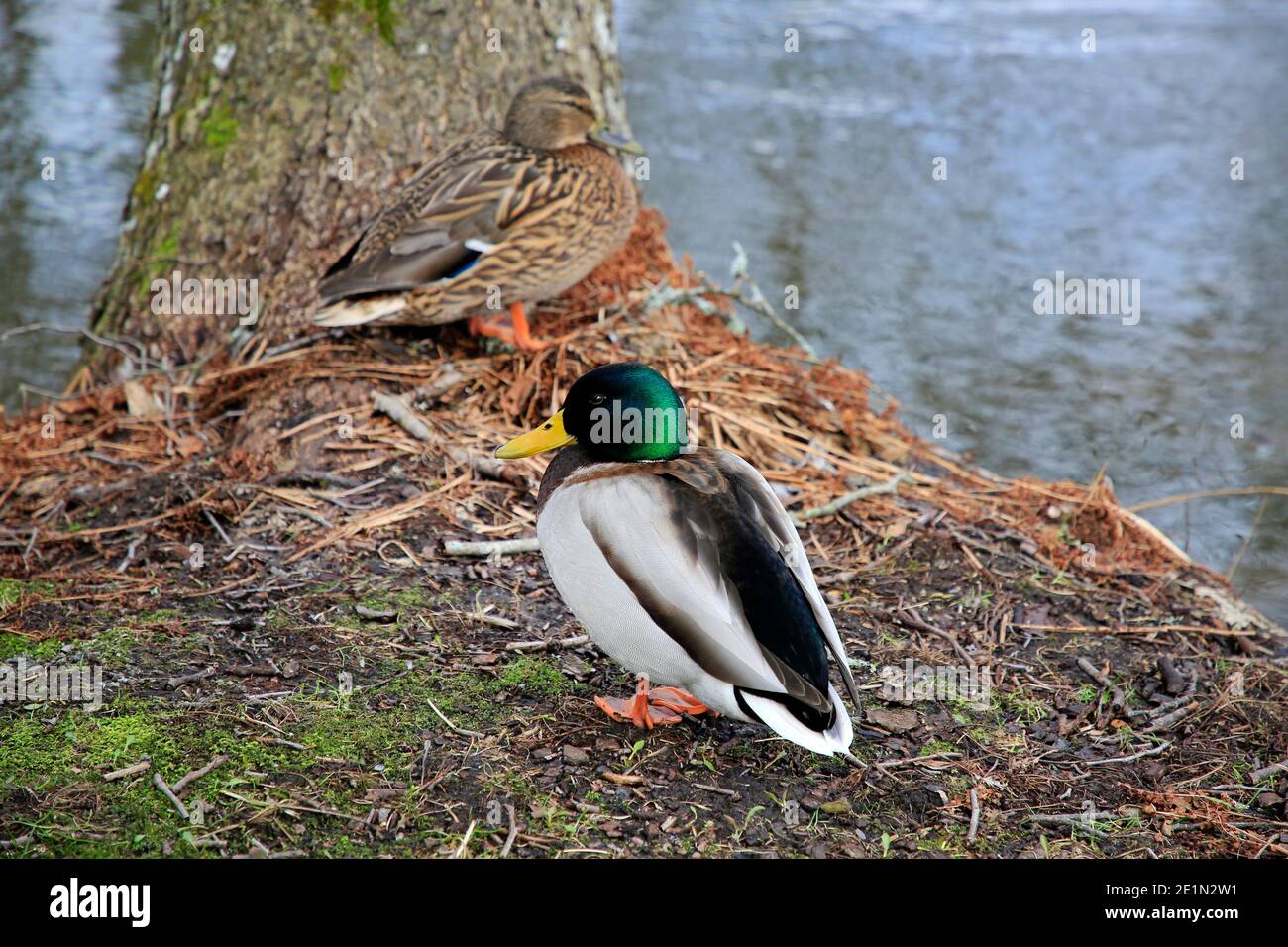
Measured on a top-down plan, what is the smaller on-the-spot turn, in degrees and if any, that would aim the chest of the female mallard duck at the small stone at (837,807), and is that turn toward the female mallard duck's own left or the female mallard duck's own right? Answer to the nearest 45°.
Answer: approximately 90° to the female mallard duck's own right

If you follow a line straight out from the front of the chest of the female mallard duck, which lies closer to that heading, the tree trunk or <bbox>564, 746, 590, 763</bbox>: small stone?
the small stone

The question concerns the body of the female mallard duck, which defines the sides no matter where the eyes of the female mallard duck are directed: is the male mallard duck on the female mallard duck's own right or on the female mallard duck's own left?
on the female mallard duck's own right

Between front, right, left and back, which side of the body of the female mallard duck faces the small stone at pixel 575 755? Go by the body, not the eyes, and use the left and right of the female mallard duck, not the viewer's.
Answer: right

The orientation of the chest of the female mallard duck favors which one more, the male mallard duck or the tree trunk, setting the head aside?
the male mallard duck

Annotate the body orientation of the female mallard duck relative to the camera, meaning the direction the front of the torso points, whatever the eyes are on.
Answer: to the viewer's right
